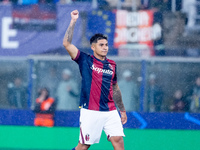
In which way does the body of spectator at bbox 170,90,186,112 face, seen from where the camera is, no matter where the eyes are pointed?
toward the camera

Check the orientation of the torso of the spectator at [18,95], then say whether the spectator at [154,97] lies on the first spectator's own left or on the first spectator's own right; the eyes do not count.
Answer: on the first spectator's own left

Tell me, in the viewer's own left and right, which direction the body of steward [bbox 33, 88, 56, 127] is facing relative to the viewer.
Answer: facing the viewer and to the left of the viewer

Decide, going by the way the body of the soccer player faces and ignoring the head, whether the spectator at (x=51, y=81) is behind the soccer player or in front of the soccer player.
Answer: behind

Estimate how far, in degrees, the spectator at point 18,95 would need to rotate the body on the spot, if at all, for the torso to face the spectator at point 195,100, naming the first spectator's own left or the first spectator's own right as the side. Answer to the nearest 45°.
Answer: approximately 90° to the first spectator's own left

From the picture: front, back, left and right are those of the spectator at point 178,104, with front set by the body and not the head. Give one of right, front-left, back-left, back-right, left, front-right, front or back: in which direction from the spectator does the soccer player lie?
front
